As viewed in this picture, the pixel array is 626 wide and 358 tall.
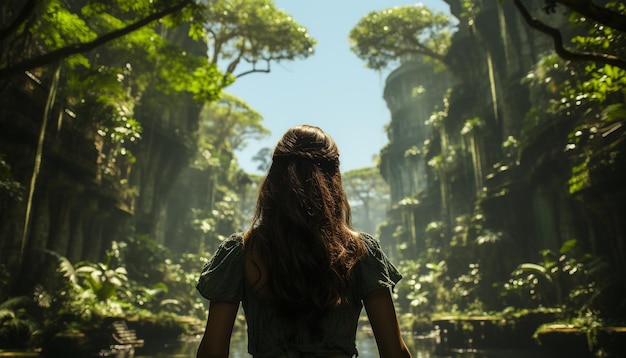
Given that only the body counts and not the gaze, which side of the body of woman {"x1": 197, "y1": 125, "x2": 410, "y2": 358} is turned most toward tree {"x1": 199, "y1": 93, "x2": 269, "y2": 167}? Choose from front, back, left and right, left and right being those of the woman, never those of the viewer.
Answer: front

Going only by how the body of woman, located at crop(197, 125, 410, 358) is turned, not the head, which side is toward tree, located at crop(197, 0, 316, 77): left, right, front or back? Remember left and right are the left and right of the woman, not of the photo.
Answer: front

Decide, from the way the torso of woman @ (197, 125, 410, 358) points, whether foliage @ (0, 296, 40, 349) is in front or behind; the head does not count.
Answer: in front

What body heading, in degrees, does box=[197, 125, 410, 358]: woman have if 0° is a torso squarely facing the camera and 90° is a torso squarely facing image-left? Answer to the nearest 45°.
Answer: approximately 180°

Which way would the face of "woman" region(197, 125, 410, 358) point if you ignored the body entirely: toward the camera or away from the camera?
away from the camera

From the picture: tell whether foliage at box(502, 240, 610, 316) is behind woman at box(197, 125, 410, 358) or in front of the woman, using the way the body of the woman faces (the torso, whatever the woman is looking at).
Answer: in front
